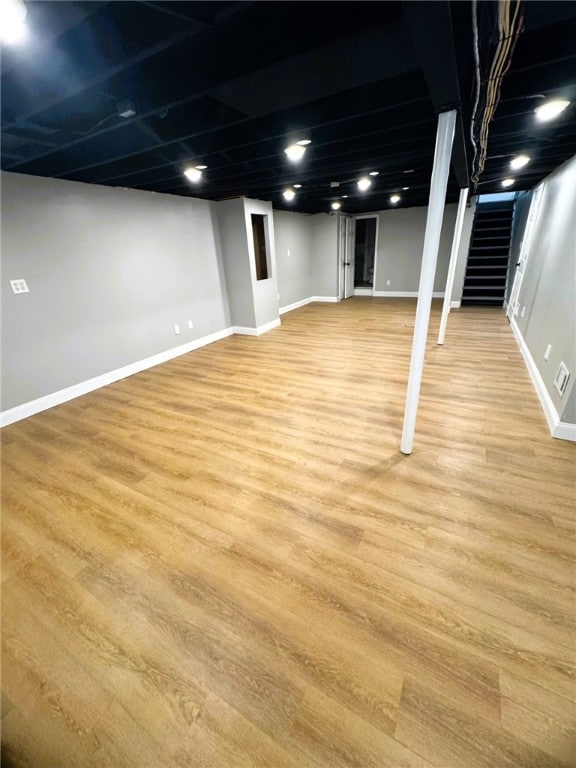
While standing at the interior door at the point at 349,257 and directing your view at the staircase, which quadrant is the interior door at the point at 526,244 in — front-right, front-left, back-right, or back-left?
front-right

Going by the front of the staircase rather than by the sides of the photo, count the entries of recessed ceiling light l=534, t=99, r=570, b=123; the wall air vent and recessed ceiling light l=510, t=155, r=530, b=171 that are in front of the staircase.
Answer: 3

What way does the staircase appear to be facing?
toward the camera

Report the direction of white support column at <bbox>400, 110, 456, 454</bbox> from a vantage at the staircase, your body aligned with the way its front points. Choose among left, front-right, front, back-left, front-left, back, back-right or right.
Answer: front

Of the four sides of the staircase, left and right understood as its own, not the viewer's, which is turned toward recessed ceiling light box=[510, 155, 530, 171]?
front

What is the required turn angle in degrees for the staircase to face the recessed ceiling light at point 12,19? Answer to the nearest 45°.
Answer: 0° — it already faces it

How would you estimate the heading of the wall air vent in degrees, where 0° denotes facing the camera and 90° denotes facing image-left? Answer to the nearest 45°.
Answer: approximately 90°

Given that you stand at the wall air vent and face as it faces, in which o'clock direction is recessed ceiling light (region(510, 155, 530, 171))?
The recessed ceiling light is roughly at 2 o'clock from the wall air vent.

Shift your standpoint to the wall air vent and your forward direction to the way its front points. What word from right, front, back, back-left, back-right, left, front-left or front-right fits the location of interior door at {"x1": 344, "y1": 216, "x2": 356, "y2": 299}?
front-right

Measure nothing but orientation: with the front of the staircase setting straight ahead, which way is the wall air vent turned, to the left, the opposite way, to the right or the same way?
to the right

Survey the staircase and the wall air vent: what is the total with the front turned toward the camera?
1

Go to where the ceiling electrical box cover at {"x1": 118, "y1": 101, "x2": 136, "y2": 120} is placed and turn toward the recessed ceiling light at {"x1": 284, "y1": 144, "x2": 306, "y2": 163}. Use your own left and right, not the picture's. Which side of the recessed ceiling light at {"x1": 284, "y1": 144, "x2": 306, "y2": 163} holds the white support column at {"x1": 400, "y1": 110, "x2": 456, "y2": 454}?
right

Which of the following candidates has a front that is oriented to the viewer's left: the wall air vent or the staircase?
the wall air vent

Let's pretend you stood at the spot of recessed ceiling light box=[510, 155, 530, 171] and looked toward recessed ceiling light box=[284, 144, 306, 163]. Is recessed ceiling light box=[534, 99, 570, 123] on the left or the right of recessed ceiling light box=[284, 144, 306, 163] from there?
left
